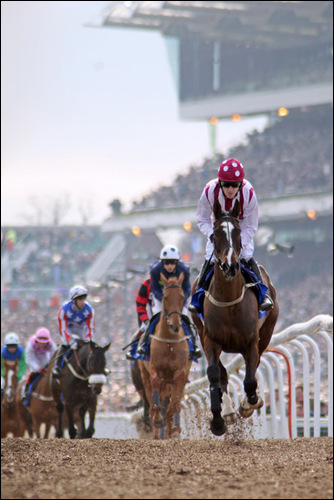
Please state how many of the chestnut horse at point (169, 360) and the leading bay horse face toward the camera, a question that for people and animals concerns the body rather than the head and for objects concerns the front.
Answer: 2

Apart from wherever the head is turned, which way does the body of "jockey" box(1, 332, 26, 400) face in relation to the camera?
toward the camera

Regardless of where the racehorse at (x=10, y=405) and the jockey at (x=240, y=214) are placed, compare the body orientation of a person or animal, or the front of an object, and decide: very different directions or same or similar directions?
same or similar directions

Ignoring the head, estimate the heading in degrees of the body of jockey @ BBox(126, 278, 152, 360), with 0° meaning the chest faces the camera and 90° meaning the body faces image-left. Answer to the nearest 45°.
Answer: approximately 0°

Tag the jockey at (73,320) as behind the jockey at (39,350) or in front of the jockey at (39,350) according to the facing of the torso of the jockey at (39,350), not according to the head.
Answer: in front

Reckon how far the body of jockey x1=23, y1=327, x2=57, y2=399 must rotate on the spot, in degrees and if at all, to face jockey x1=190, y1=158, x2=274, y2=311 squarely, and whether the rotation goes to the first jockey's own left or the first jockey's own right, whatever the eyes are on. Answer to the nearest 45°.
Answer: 0° — they already face them

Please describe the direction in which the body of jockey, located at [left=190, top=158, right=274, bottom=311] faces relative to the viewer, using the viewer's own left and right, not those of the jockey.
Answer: facing the viewer

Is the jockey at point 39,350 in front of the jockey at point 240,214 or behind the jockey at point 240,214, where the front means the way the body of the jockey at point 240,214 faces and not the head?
behind

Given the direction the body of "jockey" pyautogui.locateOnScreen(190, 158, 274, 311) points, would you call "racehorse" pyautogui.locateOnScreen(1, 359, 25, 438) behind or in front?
behind

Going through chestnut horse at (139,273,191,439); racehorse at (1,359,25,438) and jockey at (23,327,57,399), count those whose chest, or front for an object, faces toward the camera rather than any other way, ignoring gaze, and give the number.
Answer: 3

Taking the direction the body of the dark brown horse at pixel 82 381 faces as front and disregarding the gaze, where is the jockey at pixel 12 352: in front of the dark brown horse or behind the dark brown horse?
behind
